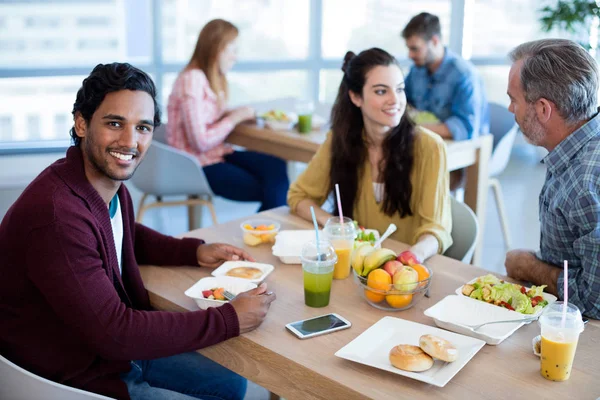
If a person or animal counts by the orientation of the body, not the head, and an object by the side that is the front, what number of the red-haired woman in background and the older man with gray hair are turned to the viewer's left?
1

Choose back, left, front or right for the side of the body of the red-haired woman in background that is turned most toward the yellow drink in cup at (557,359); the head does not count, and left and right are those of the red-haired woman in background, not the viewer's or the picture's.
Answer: right

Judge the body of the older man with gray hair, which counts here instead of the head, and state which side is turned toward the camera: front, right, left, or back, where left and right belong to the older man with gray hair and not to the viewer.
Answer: left

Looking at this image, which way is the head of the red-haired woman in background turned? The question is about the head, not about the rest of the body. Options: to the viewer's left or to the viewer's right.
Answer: to the viewer's right

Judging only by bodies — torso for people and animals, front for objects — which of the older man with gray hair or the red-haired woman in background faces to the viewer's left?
the older man with gray hair

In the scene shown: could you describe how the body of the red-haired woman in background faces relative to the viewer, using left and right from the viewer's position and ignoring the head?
facing to the right of the viewer

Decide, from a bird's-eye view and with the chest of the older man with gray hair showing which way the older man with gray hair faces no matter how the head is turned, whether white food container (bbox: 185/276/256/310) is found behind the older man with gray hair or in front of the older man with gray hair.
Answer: in front
